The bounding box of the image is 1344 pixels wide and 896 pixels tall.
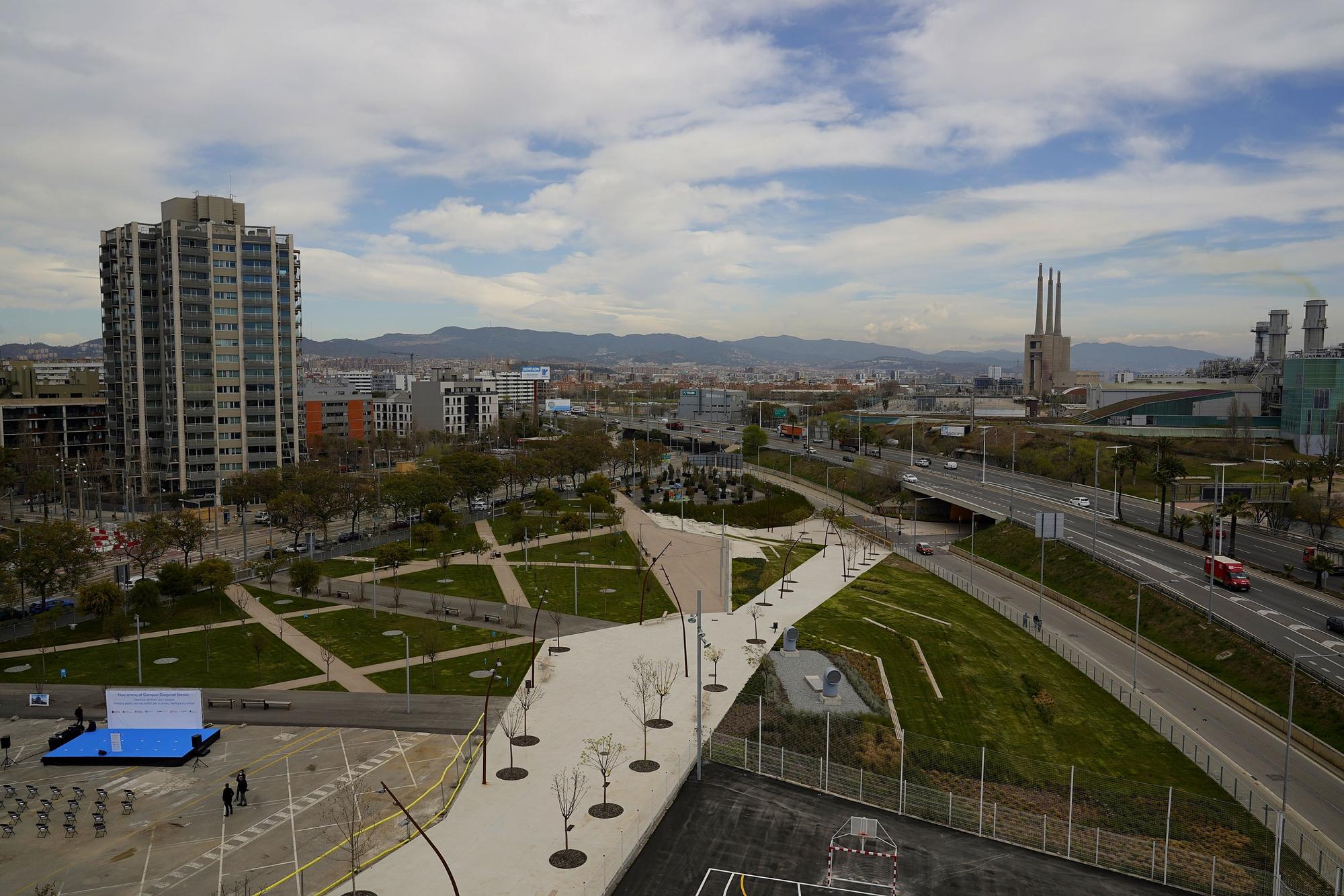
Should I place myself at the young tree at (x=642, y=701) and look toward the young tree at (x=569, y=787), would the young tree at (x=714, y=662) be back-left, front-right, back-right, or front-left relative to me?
back-left

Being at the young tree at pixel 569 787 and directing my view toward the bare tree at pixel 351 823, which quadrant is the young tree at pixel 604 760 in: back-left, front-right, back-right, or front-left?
back-right

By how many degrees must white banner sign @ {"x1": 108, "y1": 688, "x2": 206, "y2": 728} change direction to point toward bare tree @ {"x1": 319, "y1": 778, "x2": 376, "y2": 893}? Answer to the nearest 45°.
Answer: approximately 45° to its left

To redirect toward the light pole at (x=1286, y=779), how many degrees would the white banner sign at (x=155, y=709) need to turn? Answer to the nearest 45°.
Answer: approximately 45° to its left

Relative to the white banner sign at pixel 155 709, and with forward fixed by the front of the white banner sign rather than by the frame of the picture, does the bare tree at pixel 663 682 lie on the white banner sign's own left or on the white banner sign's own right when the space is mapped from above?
on the white banner sign's own left

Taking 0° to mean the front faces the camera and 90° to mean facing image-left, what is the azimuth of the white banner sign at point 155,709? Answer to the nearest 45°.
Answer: approximately 0°

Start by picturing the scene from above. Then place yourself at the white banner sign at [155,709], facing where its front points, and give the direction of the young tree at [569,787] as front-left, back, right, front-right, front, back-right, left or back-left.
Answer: front-left

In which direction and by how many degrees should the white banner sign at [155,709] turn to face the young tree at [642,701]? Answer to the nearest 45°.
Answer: approximately 90° to its left
